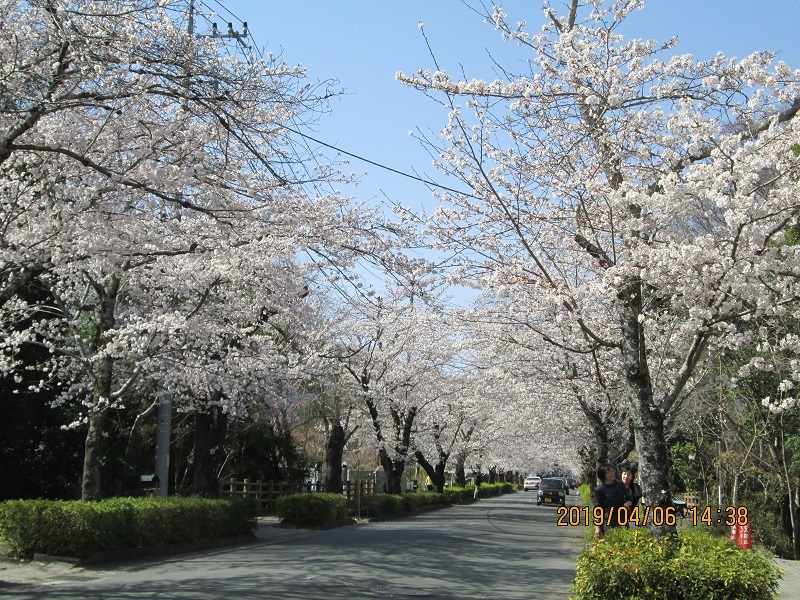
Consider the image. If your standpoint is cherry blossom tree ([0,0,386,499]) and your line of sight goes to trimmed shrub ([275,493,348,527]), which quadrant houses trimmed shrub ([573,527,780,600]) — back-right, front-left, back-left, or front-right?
back-right

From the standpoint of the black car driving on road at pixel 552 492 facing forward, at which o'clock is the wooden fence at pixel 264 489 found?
The wooden fence is roughly at 1 o'clock from the black car driving on road.

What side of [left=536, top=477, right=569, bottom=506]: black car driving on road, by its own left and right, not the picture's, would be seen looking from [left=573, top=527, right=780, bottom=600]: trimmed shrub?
front

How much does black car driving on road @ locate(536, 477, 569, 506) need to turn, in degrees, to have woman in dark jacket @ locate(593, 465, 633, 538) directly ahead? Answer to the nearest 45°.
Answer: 0° — it already faces them

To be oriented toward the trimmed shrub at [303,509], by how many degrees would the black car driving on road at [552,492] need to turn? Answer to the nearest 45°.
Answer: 0° — it already faces it

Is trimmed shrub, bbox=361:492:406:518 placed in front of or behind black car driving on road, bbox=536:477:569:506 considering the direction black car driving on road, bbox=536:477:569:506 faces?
in front

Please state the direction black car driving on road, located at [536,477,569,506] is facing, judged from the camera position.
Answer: facing the viewer

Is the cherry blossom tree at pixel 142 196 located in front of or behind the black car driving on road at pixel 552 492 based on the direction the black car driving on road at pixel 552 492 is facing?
in front

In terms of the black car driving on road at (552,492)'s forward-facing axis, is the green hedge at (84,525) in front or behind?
in front
